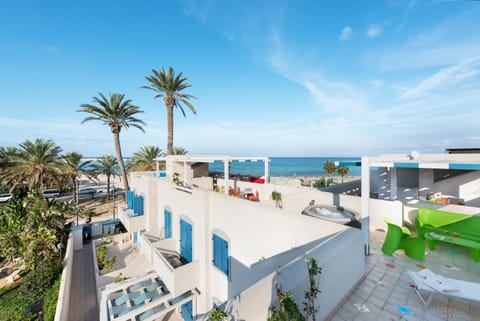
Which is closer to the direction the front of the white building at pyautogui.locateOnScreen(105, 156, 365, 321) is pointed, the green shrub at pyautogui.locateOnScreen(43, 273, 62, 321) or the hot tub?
the green shrub

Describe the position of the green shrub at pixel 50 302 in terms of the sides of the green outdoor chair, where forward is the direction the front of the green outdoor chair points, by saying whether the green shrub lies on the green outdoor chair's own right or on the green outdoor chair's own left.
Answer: on the green outdoor chair's own right

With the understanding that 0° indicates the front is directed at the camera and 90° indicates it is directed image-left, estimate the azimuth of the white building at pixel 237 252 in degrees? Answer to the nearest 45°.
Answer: approximately 45°

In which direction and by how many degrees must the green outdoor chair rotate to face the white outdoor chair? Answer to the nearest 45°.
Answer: approximately 45° to its right

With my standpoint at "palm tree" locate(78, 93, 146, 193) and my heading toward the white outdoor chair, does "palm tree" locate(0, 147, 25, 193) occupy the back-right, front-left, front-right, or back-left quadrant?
back-right

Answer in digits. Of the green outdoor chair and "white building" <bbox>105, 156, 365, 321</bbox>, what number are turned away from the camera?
0

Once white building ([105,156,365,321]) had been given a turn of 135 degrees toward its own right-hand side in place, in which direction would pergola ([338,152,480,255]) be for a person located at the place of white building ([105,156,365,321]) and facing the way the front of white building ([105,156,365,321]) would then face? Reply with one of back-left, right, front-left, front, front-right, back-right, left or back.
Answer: right
